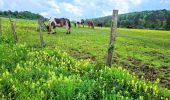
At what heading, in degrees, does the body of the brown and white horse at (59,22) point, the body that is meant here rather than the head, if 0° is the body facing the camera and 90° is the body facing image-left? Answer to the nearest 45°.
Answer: approximately 90°
